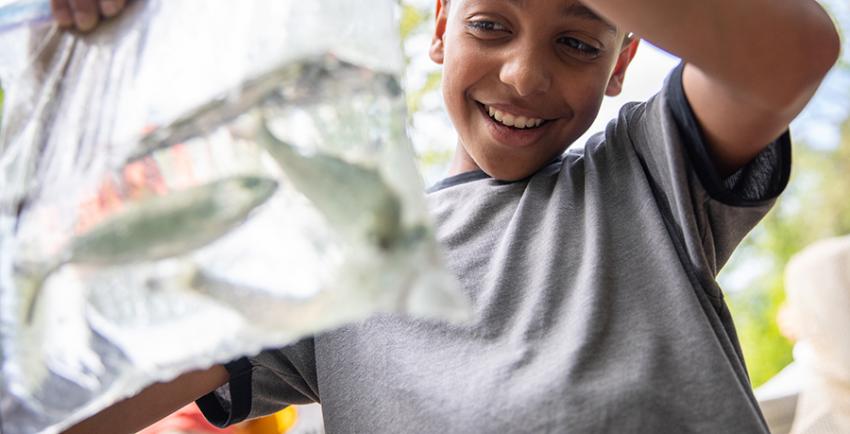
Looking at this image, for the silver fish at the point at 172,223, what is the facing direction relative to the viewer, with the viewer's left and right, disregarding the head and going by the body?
facing to the right of the viewer

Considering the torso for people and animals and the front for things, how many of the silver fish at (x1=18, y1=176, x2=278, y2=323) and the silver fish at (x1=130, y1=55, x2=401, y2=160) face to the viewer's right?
2

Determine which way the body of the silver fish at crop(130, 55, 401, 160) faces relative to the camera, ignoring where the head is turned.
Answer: to the viewer's right
